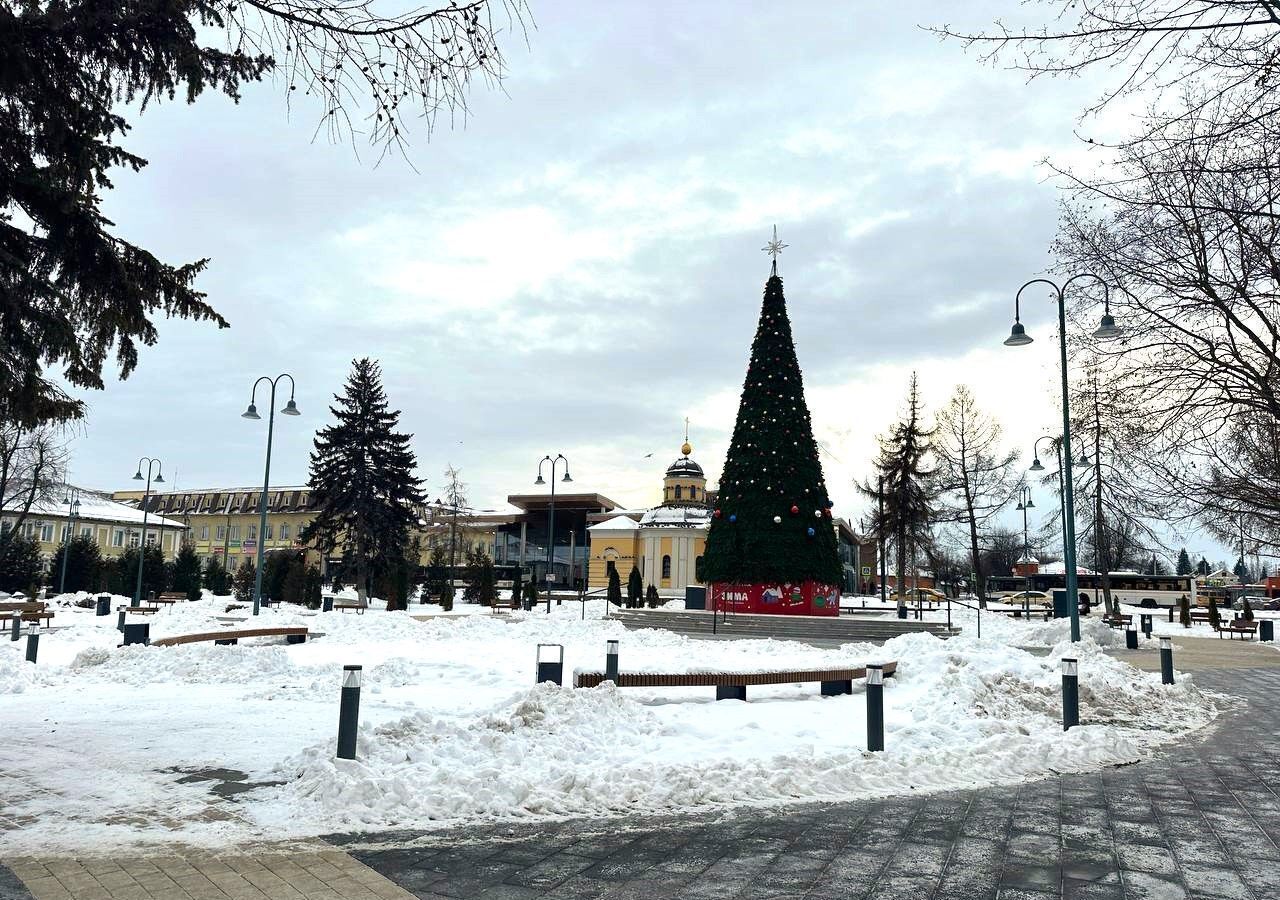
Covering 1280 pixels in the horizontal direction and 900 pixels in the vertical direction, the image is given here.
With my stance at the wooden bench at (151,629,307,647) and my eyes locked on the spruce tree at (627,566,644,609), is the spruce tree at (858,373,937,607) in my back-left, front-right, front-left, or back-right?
front-right

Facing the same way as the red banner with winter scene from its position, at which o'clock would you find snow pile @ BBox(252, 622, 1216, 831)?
The snow pile is roughly at 12 o'clock from the red banner with winter scene.

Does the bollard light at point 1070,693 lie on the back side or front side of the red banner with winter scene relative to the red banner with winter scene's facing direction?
on the front side

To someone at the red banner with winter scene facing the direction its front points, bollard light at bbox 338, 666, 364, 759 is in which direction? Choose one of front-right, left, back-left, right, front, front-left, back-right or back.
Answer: front

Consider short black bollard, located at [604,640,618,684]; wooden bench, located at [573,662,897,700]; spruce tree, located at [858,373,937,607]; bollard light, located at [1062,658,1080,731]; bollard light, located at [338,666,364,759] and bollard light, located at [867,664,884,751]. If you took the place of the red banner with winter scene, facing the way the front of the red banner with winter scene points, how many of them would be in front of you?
5

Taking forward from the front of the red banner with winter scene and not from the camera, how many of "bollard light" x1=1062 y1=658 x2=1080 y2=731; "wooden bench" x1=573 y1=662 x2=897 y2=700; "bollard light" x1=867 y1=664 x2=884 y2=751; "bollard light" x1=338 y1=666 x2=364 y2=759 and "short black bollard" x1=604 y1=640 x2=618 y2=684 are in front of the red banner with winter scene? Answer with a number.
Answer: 5

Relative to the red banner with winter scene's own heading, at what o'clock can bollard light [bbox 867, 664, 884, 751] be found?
The bollard light is roughly at 12 o'clock from the red banner with winter scene.

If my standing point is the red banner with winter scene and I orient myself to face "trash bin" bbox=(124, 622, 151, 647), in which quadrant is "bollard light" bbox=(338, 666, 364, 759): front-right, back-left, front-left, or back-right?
front-left

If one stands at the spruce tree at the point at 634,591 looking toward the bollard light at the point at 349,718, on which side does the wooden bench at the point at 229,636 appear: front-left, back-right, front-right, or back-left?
front-right

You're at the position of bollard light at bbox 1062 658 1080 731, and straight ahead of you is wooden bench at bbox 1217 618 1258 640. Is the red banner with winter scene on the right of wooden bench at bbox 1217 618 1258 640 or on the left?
left

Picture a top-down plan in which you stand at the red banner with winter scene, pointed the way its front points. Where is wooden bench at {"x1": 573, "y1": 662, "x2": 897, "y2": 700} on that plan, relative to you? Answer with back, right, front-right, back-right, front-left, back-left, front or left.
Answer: front

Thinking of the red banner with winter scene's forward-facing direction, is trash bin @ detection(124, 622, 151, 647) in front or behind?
in front

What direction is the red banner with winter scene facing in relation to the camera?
toward the camera

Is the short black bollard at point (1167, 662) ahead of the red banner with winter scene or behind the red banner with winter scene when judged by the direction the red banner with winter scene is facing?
ahead

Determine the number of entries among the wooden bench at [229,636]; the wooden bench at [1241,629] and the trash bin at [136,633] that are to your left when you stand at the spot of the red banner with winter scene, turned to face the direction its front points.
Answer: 1

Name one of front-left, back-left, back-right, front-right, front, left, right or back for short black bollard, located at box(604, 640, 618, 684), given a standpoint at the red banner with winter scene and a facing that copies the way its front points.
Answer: front

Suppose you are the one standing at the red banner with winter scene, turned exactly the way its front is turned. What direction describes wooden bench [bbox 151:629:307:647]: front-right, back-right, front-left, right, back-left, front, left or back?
front-right
